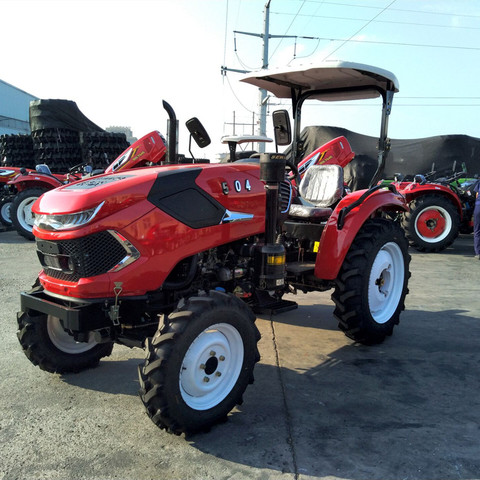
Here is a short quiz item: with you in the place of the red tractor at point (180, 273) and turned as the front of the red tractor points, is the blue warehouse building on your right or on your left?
on your right

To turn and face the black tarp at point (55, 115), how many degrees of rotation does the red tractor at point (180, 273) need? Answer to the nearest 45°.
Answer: approximately 135° to its right

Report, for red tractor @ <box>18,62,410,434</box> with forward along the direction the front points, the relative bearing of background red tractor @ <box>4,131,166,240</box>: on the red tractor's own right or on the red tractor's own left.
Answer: on the red tractor's own right

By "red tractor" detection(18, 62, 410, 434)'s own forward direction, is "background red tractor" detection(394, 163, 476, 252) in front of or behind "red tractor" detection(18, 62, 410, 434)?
behind

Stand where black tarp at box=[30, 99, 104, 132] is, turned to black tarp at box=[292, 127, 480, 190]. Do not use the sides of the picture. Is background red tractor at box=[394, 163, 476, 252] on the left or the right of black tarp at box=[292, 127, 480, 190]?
right

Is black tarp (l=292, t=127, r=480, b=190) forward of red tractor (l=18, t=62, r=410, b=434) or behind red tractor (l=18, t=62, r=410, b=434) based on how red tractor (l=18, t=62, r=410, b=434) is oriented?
behind

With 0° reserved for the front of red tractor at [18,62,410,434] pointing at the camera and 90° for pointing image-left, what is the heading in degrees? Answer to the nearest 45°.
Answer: approximately 45°
